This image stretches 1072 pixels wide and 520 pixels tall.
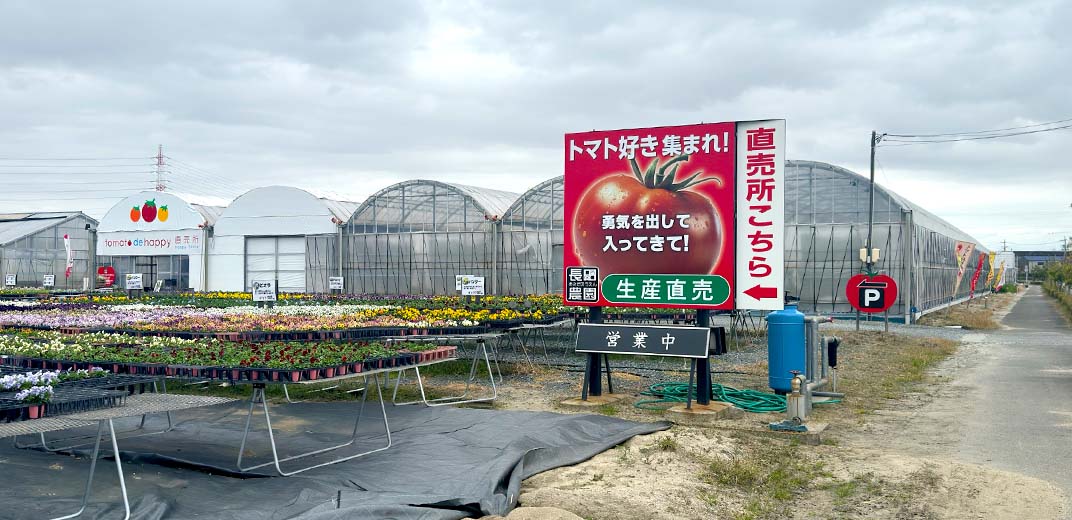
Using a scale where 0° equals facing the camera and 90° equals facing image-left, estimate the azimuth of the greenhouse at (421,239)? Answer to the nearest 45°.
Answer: approximately 0°

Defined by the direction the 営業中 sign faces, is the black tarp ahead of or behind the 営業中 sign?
ahead

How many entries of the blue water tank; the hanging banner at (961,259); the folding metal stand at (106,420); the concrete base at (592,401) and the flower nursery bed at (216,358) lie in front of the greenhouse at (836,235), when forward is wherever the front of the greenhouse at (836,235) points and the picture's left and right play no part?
4

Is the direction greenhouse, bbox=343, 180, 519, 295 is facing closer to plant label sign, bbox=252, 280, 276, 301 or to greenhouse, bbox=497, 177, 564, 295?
the plant label sign

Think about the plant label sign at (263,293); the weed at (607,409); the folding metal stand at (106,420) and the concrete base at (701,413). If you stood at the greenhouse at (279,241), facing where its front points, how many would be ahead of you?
4

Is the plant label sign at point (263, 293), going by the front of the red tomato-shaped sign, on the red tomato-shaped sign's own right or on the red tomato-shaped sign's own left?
on the red tomato-shaped sign's own right

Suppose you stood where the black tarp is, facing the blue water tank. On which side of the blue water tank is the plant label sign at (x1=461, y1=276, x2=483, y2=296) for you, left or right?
left

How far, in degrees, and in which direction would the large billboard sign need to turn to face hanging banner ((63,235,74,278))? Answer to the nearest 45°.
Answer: approximately 135° to its right

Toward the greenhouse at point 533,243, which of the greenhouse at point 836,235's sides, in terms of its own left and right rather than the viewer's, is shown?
right

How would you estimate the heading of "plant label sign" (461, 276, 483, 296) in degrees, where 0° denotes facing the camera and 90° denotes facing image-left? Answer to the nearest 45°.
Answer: approximately 0°

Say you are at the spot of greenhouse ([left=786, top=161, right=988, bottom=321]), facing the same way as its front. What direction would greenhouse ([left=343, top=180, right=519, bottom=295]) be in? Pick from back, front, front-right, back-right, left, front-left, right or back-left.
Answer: right

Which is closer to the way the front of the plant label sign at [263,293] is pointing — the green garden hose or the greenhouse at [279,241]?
the green garden hose
